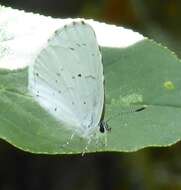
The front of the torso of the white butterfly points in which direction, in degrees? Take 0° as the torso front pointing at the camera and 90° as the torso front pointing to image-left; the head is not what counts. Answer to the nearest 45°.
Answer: approximately 270°
